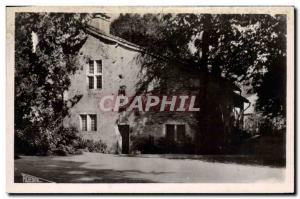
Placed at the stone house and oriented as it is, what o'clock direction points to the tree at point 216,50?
The tree is roughly at 9 o'clock from the stone house.

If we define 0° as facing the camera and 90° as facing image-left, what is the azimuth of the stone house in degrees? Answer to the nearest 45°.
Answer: approximately 0°
